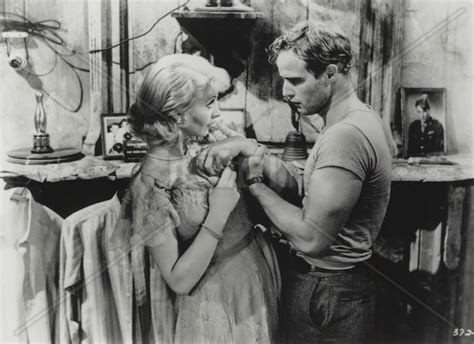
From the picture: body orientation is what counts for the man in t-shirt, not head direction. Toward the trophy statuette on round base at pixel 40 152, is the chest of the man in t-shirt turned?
yes

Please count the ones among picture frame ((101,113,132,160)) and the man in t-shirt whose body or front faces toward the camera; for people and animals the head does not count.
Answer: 1

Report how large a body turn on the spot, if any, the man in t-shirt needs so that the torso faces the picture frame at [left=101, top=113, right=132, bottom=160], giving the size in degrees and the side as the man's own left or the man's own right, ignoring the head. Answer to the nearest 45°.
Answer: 0° — they already face it

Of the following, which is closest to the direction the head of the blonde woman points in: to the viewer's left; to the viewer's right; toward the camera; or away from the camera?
to the viewer's right

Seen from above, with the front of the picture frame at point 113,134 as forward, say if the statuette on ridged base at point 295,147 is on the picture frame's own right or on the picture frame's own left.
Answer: on the picture frame's own left

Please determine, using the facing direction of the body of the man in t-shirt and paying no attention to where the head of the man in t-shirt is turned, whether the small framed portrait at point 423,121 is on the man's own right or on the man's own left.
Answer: on the man's own right

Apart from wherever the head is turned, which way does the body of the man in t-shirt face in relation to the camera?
to the viewer's left

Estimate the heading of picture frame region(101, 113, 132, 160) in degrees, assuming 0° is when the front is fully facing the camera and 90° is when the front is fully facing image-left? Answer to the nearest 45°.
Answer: approximately 0°

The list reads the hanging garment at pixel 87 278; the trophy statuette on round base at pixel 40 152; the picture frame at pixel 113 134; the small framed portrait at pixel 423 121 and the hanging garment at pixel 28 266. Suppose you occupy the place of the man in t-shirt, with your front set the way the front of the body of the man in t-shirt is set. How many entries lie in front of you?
4

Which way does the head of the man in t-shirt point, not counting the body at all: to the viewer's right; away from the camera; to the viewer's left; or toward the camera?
to the viewer's left

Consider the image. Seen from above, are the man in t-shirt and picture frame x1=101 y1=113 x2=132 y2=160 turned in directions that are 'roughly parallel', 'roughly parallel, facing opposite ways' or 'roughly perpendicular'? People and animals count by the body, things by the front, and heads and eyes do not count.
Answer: roughly perpendicular
